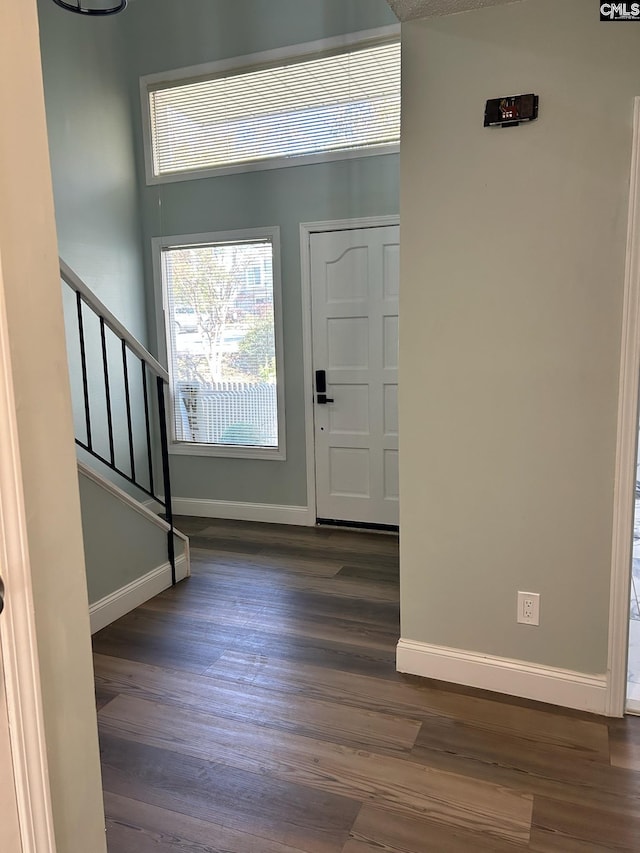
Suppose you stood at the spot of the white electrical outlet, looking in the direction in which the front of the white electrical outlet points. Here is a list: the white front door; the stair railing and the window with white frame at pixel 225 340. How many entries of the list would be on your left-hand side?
0

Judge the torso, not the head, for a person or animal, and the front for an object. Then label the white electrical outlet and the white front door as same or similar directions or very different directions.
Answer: same or similar directions

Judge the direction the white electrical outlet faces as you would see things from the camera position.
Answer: facing the viewer

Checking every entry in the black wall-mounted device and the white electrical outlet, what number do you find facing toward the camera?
2

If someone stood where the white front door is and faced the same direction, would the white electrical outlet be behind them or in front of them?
in front

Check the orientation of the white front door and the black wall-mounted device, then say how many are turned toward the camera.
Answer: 2

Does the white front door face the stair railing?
no

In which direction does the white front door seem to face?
toward the camera

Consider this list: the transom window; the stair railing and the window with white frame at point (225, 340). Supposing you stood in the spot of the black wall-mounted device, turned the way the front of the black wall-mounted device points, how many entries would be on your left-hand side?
0

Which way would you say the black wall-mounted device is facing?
toward the camera
